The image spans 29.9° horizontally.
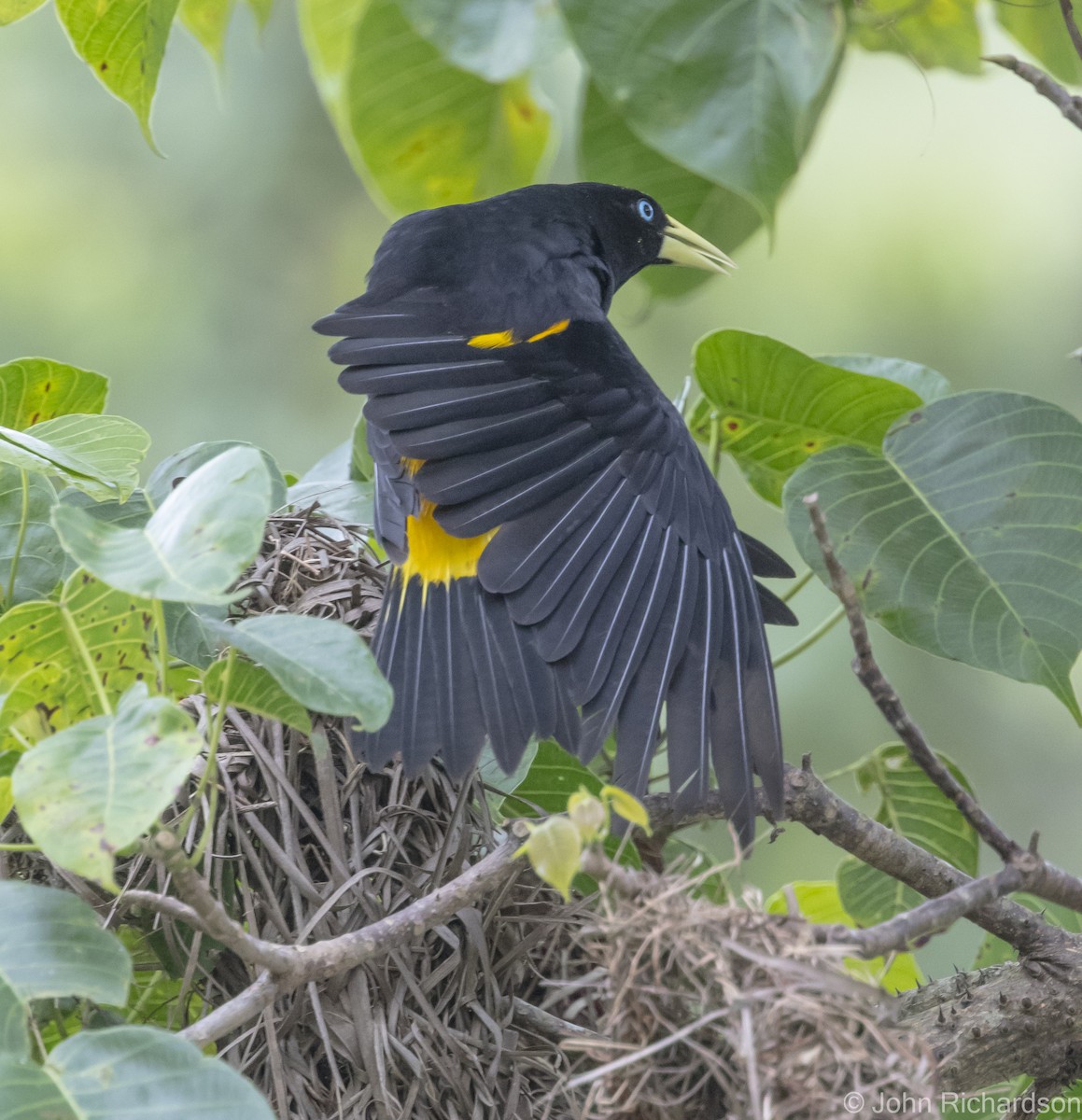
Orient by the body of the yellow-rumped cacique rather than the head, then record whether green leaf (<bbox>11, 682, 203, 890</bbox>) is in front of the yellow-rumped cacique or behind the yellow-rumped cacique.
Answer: behind

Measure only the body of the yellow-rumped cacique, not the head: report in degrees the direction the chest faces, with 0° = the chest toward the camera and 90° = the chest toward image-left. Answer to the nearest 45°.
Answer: approximately 225°

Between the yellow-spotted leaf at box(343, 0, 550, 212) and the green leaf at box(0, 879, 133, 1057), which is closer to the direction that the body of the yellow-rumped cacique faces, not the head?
the yellow-spotted leaf
